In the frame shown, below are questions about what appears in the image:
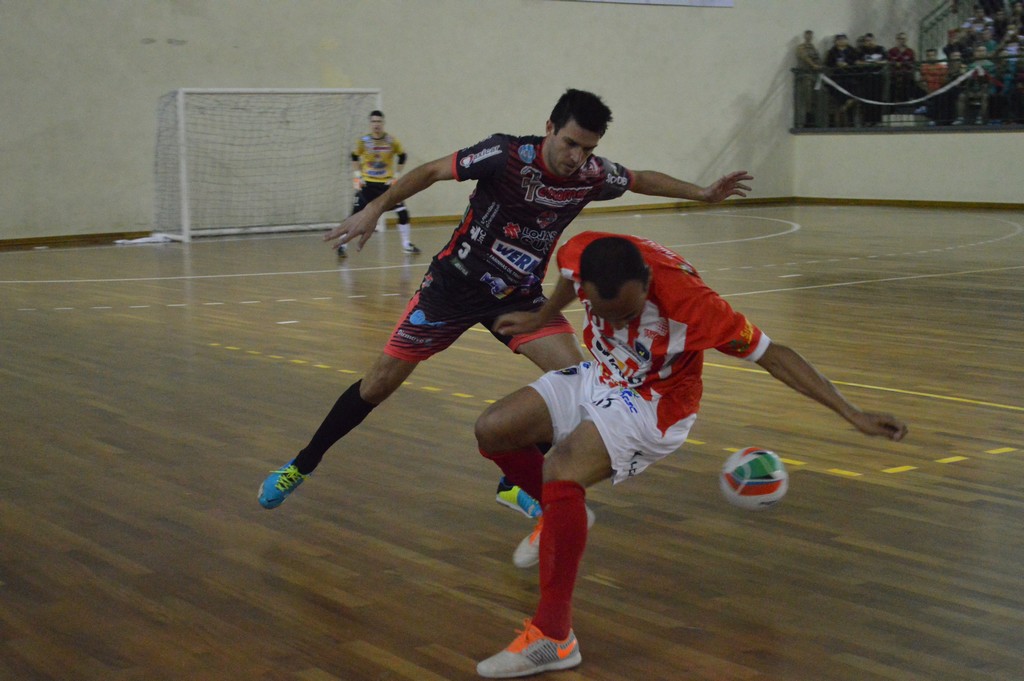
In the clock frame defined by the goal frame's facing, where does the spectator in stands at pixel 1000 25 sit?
The spectator in stands is roughly at 10 o'clock from the goal frame.

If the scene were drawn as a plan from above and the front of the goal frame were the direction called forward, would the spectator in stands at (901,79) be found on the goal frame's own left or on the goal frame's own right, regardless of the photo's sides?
on the goal frame's own left

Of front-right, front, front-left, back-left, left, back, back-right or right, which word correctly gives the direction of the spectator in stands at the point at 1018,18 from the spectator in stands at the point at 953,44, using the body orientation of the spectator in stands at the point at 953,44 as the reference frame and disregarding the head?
back-left

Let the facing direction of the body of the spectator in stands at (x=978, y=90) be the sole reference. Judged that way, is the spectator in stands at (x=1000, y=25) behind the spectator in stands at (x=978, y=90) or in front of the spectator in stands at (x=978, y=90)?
behind

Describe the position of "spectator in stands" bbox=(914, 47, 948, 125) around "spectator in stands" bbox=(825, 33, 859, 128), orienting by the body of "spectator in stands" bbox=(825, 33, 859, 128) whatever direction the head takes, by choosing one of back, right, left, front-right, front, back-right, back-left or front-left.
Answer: front-left

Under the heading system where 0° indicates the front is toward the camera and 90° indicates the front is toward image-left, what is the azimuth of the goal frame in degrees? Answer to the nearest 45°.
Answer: approximately 315°

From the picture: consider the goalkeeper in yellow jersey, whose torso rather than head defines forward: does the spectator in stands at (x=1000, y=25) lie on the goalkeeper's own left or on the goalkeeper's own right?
on the goalkeeper's own left

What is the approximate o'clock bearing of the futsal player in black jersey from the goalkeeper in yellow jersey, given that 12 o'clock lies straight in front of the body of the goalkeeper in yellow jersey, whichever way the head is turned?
The futsal player in black jersey is roughly at 12 o'clock from the goalkeeper in yellow jersey.

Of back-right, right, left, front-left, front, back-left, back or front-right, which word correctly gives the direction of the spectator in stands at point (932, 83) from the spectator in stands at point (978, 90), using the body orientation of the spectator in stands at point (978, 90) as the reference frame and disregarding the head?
right

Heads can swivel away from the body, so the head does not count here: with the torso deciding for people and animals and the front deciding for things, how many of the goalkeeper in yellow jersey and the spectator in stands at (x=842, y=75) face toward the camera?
2

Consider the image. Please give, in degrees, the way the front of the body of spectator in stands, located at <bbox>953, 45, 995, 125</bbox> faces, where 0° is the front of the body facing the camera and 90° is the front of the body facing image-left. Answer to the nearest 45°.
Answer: approximately 45°

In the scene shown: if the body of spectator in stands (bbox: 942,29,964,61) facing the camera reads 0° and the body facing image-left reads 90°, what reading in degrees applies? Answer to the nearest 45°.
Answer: approximately 45°
